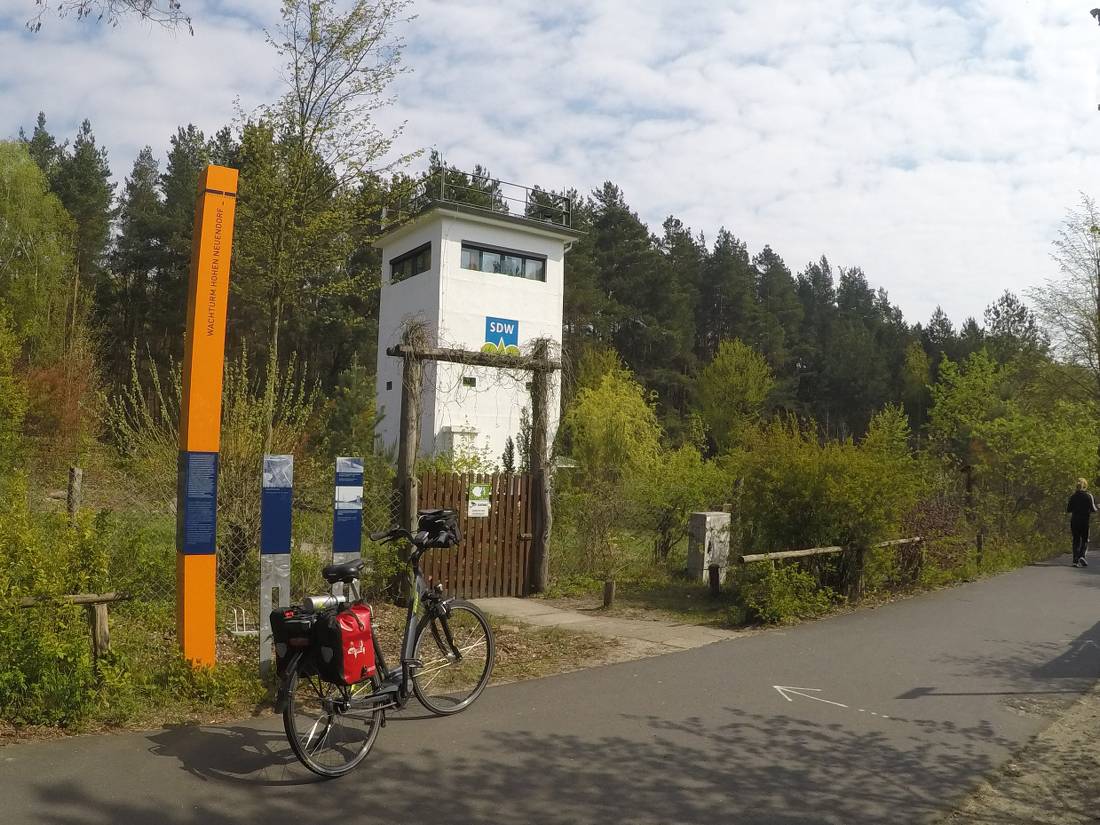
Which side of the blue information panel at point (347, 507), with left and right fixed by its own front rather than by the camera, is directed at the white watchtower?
back

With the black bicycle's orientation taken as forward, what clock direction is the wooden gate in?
The wooden gate is roughly at 11 o'clock from the black bicycle.

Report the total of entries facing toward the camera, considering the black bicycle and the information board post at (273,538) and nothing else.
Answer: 1

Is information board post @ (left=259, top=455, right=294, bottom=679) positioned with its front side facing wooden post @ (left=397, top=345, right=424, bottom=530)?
no

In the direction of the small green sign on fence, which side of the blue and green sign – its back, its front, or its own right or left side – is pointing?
front

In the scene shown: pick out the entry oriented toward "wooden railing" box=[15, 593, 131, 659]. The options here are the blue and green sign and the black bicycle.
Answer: the blue and green sign

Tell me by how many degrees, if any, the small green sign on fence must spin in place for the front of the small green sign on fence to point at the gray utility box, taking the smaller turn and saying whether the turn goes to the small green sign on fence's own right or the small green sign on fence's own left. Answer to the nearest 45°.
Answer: approximately 135° to the small green sign on fence's own left

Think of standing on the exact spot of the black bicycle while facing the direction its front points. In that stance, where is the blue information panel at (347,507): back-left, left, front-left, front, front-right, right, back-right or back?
front-left

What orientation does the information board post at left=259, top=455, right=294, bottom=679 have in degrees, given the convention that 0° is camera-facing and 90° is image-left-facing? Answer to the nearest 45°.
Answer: approximately 0°

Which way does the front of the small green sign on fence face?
toward the camera

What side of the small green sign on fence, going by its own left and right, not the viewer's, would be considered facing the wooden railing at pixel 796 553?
left

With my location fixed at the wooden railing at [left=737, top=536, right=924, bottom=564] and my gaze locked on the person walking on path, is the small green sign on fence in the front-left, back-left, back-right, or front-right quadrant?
back-left

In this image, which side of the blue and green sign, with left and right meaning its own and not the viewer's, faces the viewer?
front

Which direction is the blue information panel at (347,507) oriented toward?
toward the camera

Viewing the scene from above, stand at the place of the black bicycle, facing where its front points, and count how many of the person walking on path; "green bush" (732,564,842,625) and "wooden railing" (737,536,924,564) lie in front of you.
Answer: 3

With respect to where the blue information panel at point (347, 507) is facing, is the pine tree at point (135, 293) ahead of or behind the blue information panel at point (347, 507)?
behind

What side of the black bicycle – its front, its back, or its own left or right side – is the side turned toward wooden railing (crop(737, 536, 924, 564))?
front

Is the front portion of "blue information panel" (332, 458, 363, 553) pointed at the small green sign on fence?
no

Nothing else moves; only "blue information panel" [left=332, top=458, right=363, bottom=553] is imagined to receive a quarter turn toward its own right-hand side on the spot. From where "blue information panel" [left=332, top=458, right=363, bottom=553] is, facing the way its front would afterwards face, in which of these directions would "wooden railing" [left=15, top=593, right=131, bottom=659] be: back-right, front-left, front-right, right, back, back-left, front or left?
front-left
